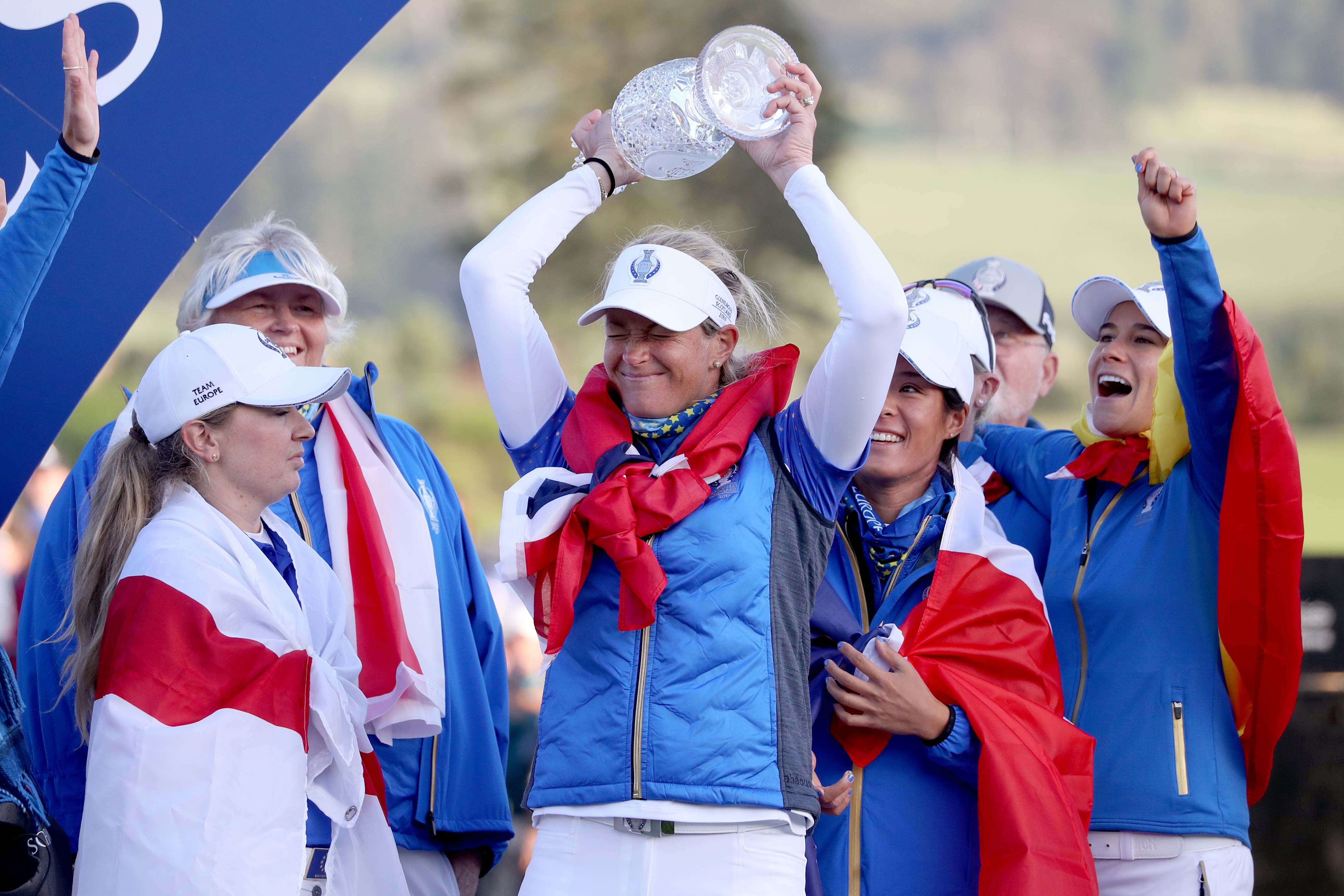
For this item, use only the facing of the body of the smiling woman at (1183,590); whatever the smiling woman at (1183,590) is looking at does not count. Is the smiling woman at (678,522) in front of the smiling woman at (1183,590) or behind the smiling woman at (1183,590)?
in front

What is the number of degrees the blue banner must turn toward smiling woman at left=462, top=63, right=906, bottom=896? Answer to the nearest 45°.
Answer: approximately 45° to its left

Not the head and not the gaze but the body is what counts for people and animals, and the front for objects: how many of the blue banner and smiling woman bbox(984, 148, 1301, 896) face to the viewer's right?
0

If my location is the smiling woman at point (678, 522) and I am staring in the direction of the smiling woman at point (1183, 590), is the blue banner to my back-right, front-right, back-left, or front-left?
back-left

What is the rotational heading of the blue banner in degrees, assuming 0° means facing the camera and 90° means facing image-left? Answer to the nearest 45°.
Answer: approximately 0°

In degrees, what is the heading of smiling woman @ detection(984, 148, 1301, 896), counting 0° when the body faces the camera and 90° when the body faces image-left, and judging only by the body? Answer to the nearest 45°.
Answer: approximately 45°
